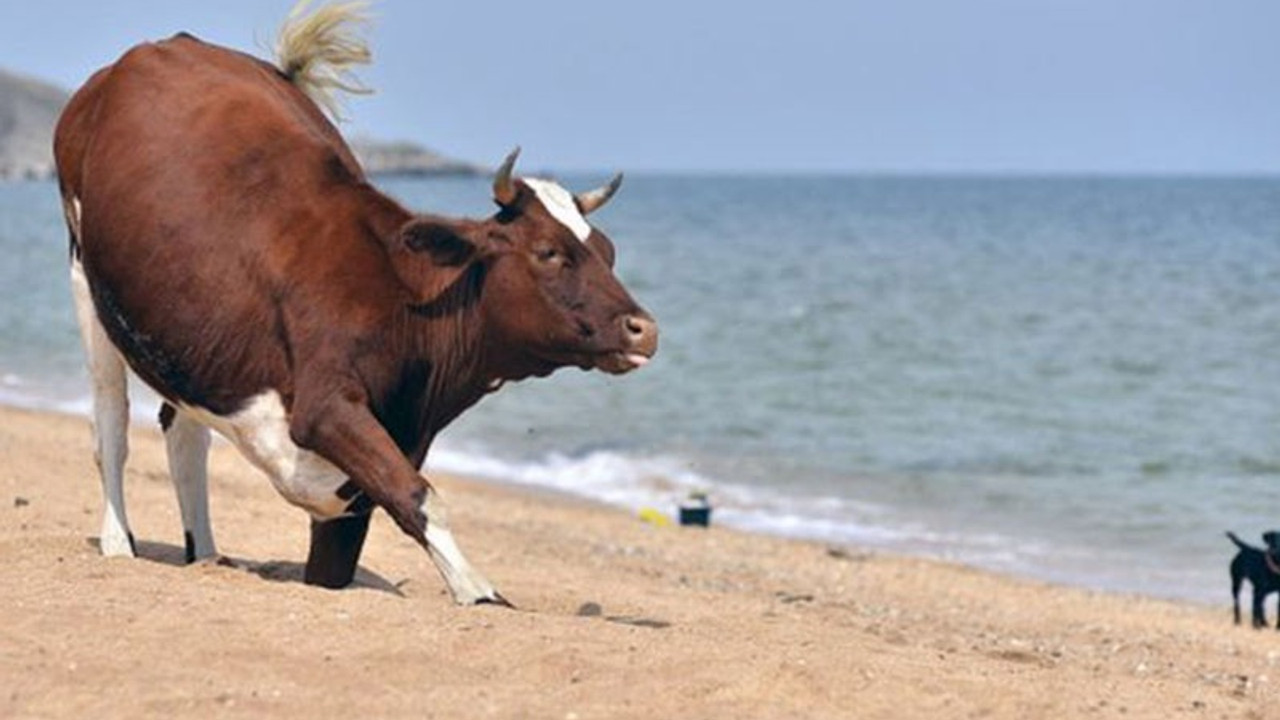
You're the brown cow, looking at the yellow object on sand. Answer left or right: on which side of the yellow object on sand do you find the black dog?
right

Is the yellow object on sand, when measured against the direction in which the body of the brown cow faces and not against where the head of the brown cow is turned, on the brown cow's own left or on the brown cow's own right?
on the brown cow's own left

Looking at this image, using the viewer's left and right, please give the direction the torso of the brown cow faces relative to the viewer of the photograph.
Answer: facing the viewer and to the right of the viewer

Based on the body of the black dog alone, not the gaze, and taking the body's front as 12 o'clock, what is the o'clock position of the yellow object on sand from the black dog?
The yellow object on sand is roughly at 7 o'clock from the black dog.

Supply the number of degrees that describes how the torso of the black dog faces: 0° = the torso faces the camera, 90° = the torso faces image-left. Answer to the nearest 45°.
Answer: approximately 270°

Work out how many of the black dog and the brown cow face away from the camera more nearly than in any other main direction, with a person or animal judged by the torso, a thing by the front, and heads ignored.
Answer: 0

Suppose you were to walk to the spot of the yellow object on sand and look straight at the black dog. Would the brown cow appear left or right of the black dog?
right
